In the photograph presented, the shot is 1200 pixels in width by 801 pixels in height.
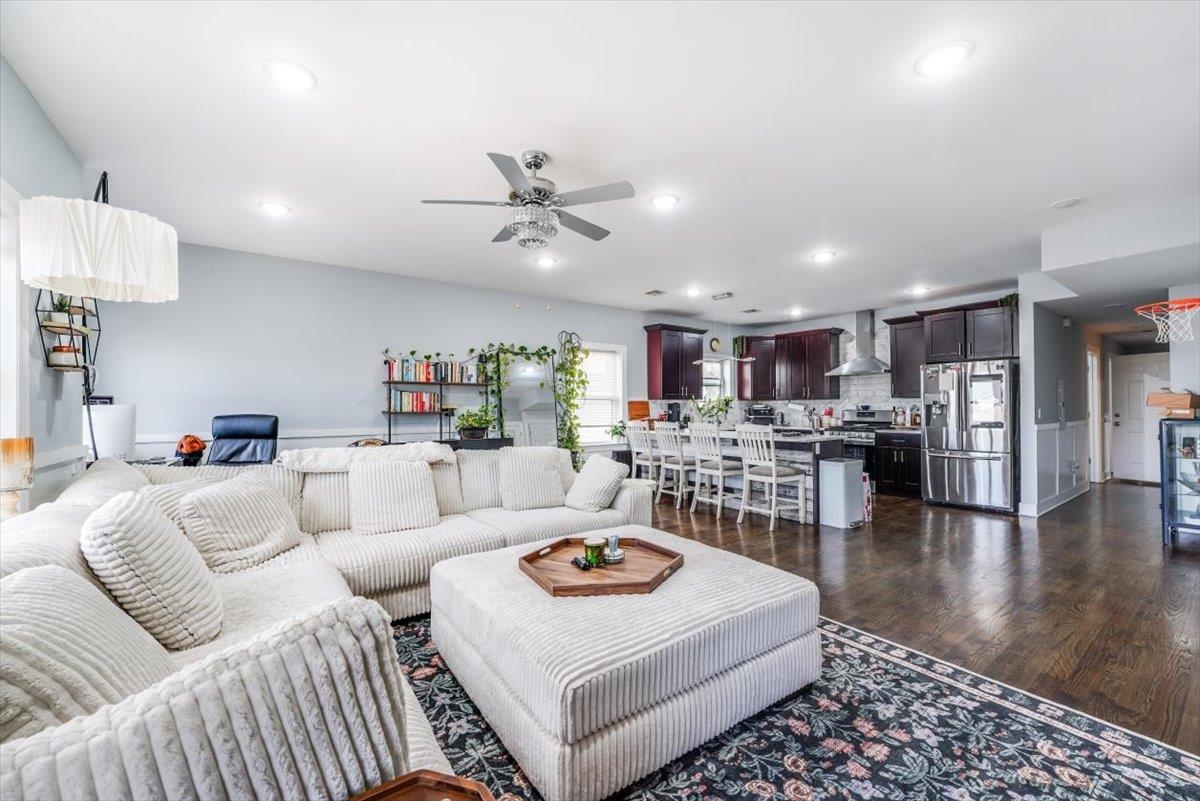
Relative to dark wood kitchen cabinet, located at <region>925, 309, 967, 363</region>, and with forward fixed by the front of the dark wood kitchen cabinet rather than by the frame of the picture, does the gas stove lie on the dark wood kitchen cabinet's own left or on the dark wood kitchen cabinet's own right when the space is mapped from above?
on the dark wood kitchen cabinet's own right

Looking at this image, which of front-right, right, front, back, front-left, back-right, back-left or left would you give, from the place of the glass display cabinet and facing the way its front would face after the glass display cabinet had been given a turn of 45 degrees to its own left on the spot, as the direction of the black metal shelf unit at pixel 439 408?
right

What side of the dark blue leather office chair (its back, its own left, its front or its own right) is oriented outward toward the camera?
front

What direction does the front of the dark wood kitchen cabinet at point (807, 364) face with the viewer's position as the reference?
facing the viewer and to the left of the viewer

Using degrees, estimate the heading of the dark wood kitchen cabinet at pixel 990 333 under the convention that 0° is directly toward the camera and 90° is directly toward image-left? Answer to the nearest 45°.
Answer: approximately 0°

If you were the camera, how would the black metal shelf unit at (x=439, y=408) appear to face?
facing the viewer

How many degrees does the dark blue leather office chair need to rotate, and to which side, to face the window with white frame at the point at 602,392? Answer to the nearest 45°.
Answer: approximately 90° to its left

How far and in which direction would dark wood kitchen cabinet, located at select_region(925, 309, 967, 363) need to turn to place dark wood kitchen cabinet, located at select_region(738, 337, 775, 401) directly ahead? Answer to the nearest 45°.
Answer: approximately 90° to its right

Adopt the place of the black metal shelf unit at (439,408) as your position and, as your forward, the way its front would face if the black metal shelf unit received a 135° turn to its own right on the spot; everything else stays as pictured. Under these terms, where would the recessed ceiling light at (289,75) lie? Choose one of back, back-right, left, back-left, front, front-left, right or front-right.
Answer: back-left

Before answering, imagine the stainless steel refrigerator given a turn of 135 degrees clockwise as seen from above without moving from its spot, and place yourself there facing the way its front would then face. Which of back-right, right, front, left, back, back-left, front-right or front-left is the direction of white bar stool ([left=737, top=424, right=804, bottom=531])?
back-left
